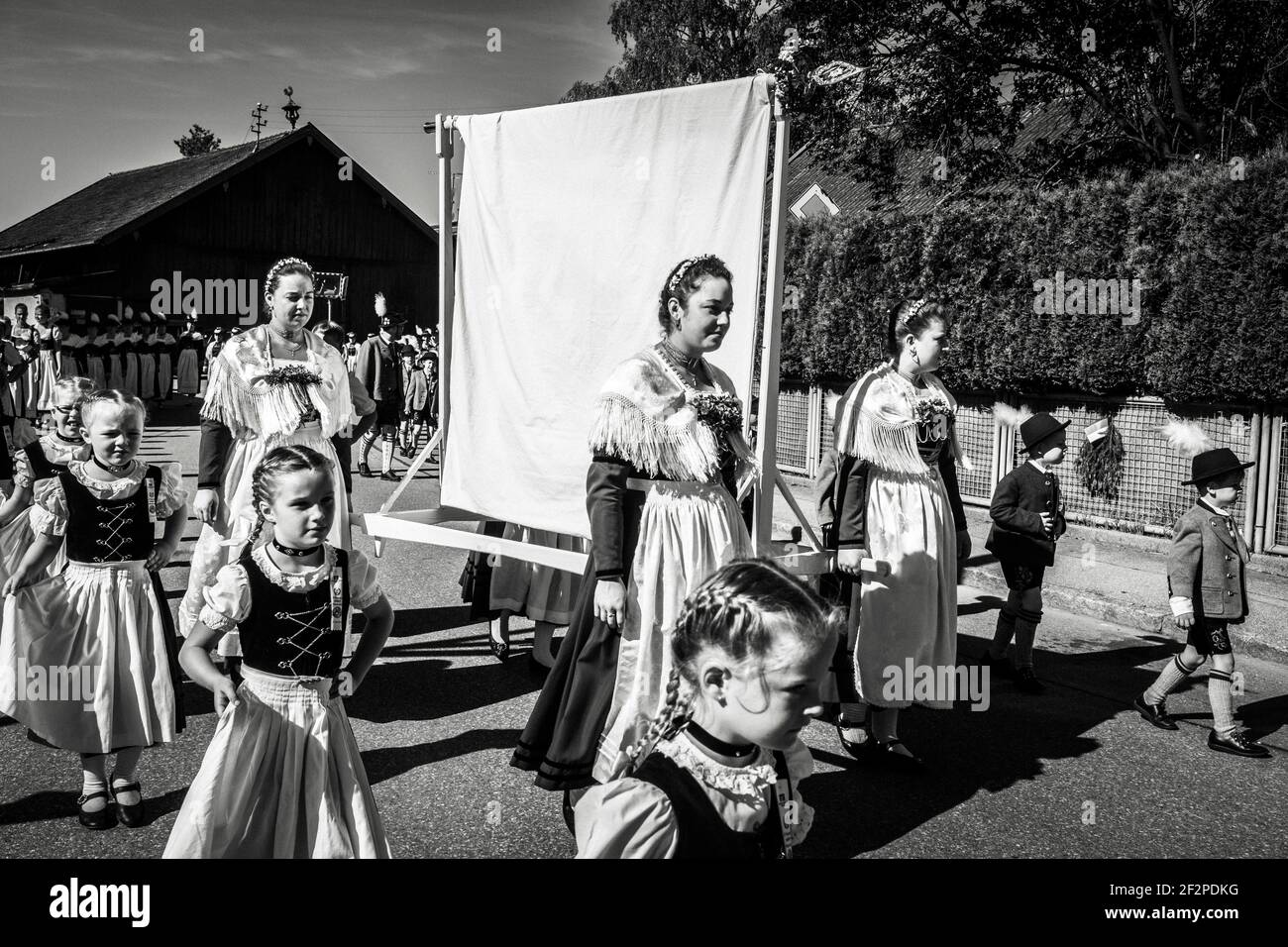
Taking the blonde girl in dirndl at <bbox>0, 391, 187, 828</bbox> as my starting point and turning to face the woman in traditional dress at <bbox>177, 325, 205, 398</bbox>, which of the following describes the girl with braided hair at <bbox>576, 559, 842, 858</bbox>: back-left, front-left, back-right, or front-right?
back-right

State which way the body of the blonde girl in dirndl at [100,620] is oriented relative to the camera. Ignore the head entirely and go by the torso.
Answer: toward the camera

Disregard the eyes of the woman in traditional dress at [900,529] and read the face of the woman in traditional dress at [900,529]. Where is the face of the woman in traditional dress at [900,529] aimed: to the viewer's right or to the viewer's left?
to the viewer's right

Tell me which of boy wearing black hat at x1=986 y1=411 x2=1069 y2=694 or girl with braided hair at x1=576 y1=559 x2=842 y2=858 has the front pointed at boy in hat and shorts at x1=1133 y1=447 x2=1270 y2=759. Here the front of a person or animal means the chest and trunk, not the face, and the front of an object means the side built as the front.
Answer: the boy wearing black hat

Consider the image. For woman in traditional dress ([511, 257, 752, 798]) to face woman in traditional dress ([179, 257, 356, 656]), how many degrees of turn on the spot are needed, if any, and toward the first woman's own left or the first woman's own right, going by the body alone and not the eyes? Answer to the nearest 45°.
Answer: approximately 180°

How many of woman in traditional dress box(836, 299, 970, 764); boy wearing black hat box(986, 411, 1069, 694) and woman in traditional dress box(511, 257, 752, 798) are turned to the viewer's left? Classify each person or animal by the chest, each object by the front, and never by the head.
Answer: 0

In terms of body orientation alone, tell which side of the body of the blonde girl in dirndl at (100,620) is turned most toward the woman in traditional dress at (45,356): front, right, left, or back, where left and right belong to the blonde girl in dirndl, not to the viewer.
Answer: back

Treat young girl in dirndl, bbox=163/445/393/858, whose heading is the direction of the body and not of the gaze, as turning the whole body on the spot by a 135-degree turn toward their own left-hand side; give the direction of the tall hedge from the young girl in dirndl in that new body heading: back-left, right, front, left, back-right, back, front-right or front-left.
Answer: front-right

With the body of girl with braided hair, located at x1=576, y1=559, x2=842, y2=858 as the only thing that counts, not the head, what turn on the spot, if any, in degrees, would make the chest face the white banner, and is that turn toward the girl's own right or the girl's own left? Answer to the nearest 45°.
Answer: approximately 135° to the girl's own left

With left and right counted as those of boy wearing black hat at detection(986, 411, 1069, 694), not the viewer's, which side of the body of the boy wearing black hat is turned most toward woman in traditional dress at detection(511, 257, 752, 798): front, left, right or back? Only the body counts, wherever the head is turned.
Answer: right

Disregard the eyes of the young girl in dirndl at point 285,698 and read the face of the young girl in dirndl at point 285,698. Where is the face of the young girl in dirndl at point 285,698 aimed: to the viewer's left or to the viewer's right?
to the viewer's right
